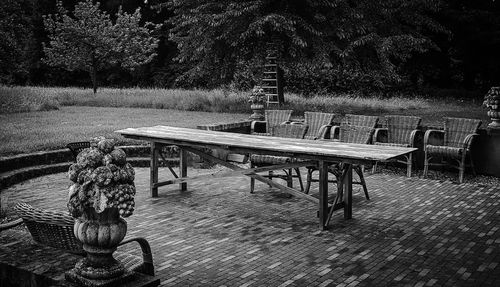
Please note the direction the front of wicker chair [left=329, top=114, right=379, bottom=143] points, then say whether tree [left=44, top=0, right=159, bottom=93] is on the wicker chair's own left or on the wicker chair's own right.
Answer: on the wicker chair's own right

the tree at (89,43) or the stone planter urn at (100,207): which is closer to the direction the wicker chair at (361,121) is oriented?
the stone planter urn

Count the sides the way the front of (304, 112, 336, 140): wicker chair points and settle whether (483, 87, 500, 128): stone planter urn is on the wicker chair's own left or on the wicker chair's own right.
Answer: on the wicker chair's own left

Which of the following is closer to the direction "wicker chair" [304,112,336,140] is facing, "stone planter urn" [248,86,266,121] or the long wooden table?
the long wooden table

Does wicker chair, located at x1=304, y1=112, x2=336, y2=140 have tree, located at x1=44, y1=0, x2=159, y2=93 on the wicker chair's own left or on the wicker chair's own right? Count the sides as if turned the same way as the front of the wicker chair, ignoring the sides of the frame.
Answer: on the wicker chair's own right

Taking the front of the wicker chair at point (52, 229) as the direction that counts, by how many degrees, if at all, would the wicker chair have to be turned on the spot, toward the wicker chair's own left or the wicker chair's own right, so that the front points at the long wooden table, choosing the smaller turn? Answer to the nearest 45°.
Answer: approximately 90° to the wicker chair's own left

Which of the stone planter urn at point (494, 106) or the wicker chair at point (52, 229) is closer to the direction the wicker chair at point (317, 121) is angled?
the wicker chair
